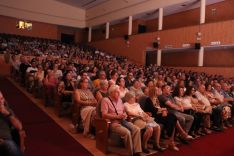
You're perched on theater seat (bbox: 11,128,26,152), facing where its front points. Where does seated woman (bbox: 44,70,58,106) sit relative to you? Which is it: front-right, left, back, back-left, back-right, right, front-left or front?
back-left

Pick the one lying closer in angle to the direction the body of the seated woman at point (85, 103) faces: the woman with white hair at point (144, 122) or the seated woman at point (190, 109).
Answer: the woman with white hair

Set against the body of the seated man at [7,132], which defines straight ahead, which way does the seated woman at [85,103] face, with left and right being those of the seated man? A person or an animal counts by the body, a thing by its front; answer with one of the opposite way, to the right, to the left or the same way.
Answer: the same way

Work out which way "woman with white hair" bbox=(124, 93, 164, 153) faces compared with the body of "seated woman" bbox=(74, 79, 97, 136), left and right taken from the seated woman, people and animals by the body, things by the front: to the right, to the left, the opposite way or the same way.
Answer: the same way

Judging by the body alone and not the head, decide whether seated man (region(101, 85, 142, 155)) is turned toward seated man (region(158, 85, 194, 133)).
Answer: no

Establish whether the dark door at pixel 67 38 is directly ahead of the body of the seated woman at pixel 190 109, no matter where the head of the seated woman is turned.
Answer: no

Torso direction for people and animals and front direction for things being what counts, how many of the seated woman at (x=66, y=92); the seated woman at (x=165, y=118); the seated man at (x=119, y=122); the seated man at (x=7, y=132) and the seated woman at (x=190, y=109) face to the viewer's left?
0

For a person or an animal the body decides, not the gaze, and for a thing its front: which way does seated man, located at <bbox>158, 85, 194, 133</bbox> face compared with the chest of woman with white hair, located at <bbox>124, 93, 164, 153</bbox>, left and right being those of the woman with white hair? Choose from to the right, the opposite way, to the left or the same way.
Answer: the same way

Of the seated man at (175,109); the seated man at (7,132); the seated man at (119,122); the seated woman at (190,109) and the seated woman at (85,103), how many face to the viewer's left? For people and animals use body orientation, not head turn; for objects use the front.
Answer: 0
